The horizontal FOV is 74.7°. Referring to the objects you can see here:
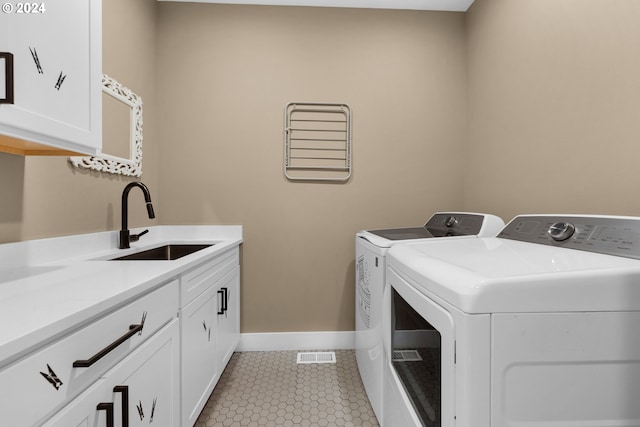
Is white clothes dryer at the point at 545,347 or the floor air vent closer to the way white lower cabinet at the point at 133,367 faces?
the white clothes dryer

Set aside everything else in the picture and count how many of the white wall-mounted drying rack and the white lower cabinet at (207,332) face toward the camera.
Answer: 1

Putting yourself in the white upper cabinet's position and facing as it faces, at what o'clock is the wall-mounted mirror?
The wall-mounted mirror is roughly at 8 o'clock from the white upper cabinet.

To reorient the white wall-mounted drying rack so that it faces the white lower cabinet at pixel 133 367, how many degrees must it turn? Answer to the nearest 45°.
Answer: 0° — it already faces it

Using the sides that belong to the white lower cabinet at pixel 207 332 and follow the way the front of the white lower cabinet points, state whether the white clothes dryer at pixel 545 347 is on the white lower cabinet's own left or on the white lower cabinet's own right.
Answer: on the white lower cabinet's own right

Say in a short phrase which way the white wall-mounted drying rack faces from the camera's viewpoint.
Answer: facing the viewer

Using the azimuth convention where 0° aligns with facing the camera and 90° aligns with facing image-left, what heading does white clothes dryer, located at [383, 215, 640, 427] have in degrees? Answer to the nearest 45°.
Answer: approximately 45°

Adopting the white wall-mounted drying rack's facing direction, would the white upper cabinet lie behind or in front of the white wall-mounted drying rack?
in front

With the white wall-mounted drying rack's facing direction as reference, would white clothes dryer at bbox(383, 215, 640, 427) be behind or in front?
in front

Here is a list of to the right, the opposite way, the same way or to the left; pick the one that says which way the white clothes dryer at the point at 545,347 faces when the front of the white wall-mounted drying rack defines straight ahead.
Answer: to the right

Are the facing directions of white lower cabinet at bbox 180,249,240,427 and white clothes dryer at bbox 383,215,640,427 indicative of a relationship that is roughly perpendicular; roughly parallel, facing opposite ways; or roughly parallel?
roughly parallel, facing opposite ways

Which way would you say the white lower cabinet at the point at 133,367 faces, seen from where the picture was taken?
facing the viewer and to the right of the viewer

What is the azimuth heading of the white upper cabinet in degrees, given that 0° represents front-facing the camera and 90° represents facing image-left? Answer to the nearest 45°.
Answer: approximately 315°

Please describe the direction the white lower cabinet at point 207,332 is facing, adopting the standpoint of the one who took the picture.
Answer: facing to the right of the viewer

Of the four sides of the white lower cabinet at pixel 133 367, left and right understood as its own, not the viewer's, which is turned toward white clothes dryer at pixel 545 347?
front
